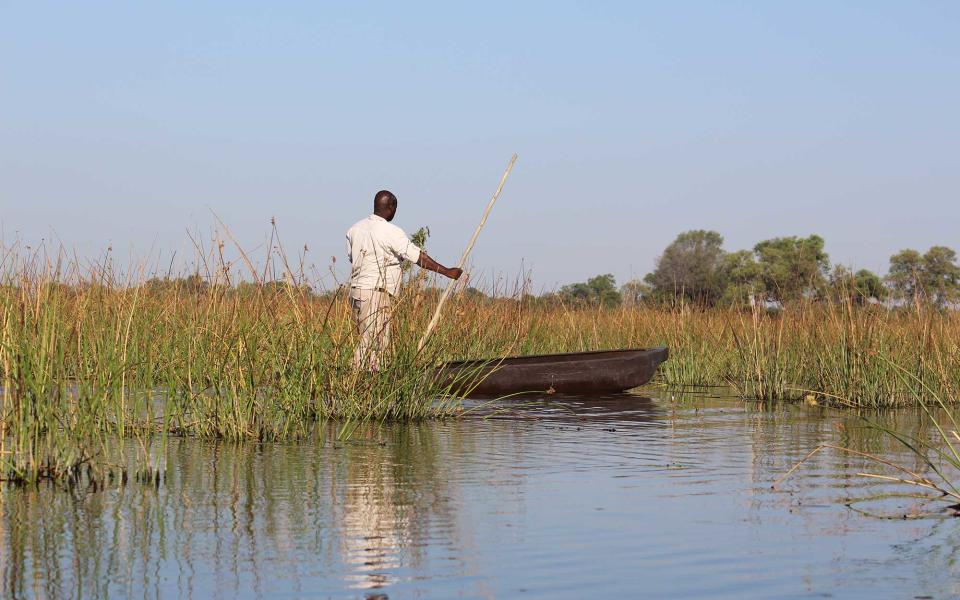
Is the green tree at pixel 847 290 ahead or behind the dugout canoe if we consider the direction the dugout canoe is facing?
ahead

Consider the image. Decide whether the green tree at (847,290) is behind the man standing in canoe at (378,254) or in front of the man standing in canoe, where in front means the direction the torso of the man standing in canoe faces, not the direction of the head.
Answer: in front

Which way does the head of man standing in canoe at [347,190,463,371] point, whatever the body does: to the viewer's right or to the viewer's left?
to the viewer's right

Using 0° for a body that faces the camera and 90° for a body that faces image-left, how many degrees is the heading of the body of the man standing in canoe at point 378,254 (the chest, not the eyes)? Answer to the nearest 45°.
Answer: approximately 225°

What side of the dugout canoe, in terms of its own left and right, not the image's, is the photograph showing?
right
